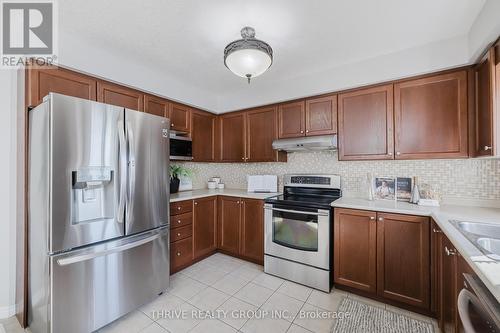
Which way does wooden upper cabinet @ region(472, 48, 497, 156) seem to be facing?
to the viewer's left

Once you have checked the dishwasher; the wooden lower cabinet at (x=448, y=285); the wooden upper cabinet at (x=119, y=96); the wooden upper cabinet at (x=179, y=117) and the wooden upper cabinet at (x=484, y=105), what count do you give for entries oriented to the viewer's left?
3

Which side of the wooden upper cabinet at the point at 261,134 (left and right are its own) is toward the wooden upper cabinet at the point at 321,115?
left

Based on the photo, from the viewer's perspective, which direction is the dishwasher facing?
to the viewer's left

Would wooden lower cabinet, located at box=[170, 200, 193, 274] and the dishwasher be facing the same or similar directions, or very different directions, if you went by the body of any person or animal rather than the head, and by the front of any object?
very different directions

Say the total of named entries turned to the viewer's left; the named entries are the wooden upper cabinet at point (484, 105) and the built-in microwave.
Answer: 1

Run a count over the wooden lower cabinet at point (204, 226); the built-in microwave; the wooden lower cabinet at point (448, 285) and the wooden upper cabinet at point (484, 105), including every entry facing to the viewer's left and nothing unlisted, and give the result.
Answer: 2

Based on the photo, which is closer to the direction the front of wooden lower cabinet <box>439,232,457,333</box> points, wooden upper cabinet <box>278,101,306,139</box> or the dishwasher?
the wooden upper cabinet

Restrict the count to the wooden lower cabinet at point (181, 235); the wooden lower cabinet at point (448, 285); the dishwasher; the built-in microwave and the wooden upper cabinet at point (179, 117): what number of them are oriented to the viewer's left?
2
